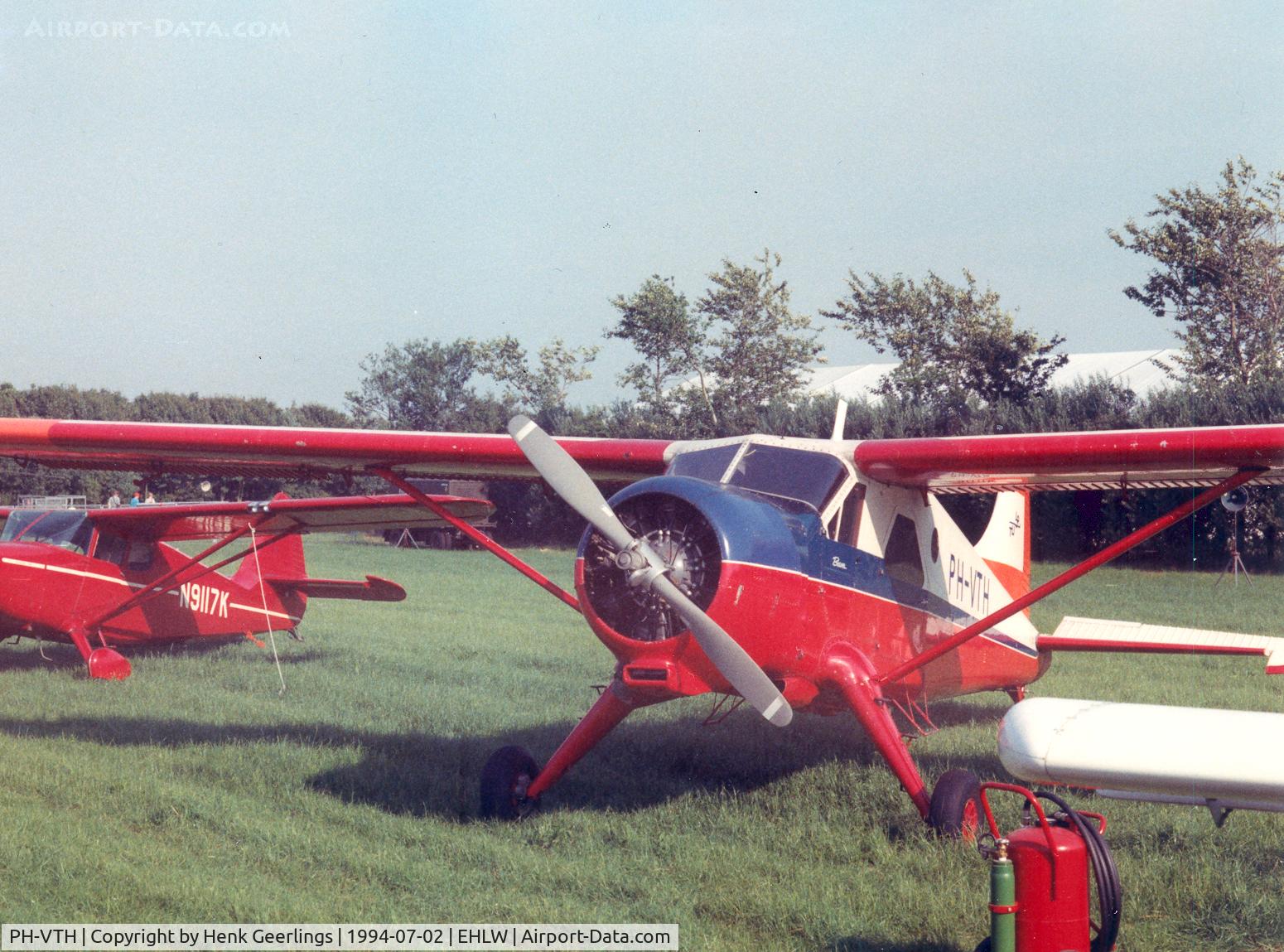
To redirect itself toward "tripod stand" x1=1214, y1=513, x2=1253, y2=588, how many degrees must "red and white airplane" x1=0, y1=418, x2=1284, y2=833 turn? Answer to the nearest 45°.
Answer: approximately 180°

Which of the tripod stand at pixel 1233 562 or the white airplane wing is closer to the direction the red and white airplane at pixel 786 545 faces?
the white airplane wing

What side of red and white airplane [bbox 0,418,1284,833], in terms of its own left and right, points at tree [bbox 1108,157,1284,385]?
back

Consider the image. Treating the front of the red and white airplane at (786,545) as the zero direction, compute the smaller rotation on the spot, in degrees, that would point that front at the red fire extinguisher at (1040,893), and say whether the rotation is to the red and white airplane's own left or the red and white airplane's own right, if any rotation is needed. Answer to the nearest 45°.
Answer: approximately 45° to the red and white airplane's own left

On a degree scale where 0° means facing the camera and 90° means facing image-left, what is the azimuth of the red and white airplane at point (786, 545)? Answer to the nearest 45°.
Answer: approximately 45°

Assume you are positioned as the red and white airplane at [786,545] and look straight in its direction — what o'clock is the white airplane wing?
The white airplane wing is roughly at 10 o'clock from the red and white airplane.

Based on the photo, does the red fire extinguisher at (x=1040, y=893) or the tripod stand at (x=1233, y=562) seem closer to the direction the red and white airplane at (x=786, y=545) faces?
the red fire extinguisher
